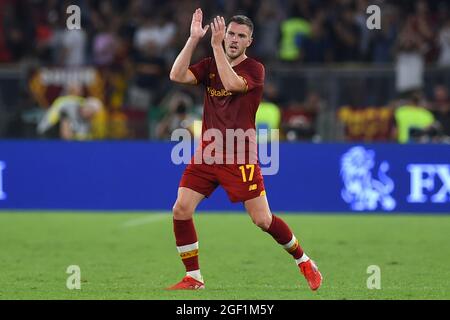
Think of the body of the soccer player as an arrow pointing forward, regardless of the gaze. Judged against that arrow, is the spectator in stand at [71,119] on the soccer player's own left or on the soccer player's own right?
on the soccer player's own right

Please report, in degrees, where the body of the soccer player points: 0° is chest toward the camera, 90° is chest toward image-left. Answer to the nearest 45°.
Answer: approximately 45°

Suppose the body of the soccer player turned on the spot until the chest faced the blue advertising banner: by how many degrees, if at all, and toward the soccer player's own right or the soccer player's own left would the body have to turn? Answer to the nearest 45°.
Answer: approximately 135° to the soccer player's own right

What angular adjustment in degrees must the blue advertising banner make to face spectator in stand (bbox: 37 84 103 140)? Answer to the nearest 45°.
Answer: approximately 135° to its right
